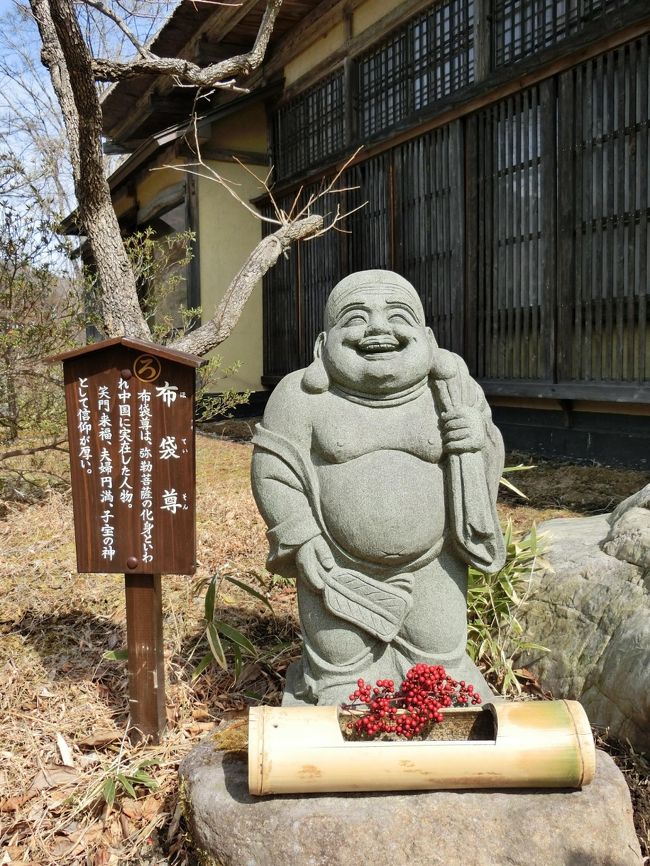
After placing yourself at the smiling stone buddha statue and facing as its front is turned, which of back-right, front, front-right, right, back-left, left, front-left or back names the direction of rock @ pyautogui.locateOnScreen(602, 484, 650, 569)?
back-left

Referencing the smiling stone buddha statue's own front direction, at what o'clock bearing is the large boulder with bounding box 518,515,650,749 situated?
The large boulder is roughly at 8 o'clock from the smiling stone buddha statue.

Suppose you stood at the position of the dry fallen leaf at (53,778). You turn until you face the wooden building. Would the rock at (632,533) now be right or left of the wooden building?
right

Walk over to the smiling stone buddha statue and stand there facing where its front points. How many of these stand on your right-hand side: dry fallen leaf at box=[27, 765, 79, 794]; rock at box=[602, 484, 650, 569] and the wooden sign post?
2

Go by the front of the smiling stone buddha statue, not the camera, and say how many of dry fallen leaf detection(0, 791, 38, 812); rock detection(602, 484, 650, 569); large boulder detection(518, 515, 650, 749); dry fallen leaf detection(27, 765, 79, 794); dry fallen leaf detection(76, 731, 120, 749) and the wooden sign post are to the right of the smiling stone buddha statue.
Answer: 4

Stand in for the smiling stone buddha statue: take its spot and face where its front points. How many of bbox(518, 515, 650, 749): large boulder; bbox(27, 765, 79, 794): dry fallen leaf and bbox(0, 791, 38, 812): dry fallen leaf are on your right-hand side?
2

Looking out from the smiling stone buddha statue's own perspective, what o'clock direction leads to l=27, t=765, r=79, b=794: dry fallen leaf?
The dry fallen leaf is roughly at 3 o'clock from the smiling stone buddha statue.

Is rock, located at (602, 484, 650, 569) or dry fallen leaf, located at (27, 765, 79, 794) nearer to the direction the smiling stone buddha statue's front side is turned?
the dry fallen leaf

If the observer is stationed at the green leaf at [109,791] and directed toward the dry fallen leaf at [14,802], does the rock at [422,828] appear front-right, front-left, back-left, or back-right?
back-left

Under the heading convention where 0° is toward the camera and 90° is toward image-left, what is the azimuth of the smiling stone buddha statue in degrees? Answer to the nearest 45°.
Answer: approximately 0°

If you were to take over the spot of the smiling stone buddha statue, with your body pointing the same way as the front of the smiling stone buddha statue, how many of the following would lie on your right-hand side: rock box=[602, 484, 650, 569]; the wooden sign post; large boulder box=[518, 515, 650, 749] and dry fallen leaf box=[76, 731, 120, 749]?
2

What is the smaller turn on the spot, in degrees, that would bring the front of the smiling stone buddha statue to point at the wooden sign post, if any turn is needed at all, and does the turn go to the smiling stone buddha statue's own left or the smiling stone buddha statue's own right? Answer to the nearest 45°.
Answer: approximately 90° to the smiling stone buddha statue's own right

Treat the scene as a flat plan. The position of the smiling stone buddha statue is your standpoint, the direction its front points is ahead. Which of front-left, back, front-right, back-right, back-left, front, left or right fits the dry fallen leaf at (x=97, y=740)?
right

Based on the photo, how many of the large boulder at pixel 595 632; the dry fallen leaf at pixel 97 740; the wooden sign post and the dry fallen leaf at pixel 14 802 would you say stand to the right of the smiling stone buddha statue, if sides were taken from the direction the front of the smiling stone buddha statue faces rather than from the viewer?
3

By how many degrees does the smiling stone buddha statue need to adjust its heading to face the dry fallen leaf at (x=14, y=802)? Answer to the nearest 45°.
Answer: approximately 90° to its right
